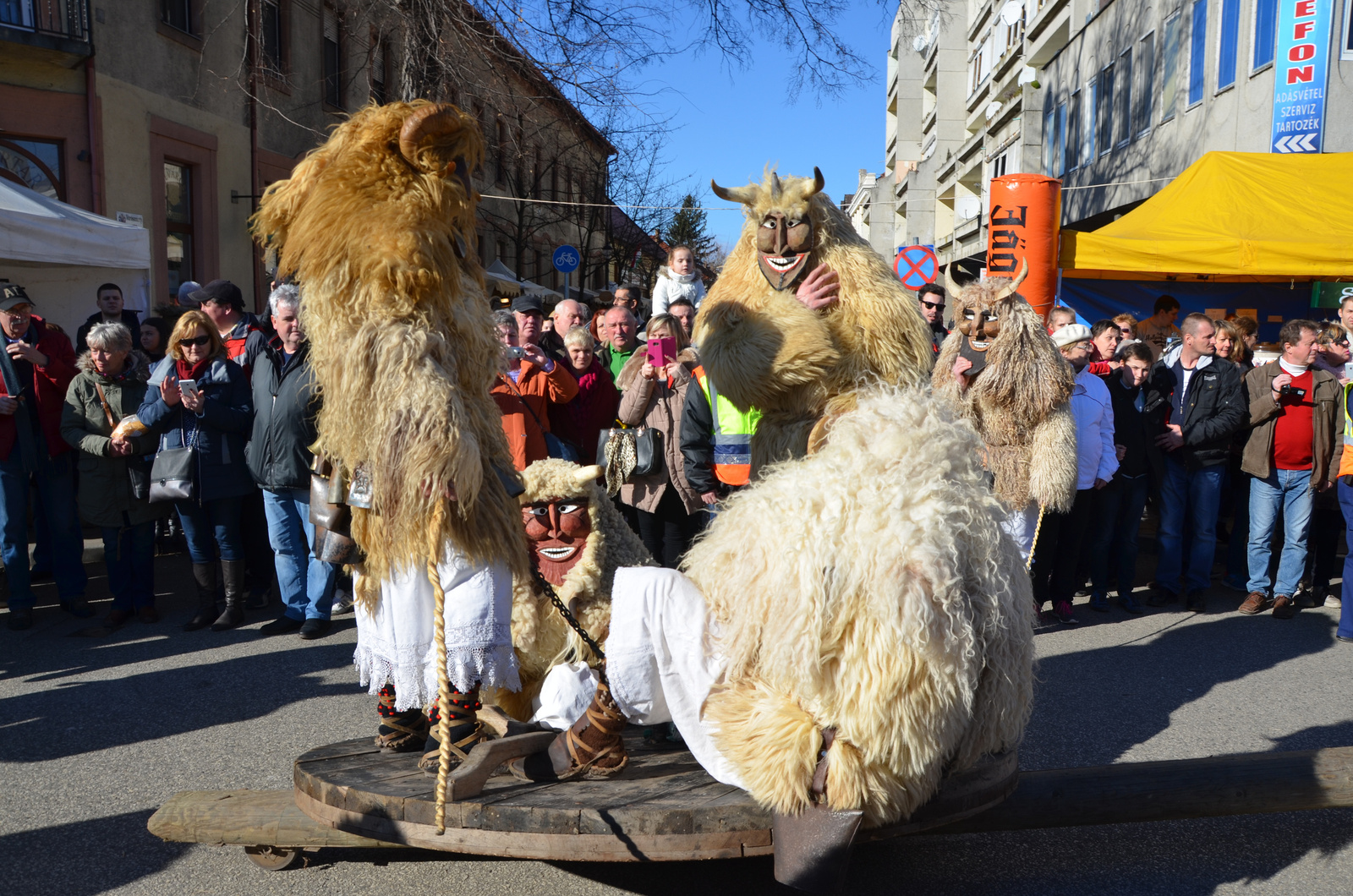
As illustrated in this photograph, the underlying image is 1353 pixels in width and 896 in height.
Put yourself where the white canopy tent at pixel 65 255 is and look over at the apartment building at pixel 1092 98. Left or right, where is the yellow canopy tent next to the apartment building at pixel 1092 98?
right

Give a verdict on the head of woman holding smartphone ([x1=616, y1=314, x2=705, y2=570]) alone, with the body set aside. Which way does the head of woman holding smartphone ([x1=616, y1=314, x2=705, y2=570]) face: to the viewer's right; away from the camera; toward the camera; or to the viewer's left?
toward the camera

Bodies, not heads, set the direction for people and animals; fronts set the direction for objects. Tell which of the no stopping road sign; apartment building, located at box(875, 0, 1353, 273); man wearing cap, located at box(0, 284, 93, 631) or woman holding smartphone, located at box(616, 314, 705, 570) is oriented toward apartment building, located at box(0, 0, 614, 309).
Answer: apartment building, located at box(875, 0, 1353, 273)

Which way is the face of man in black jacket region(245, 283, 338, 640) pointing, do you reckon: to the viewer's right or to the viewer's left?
to the viewer's right

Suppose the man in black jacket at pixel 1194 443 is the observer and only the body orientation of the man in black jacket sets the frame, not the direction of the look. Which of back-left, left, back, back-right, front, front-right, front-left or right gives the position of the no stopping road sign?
right

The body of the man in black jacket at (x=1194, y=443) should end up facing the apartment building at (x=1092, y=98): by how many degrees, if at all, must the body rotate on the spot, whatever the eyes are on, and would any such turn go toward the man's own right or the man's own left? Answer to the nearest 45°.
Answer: approximately 135° to the man's own right

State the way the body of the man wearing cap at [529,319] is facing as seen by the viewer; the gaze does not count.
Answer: toward the camera

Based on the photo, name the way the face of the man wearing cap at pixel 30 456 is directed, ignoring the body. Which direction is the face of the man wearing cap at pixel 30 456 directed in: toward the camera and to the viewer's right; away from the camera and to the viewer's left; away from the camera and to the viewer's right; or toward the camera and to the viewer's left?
toward the camera and to the viewer's right

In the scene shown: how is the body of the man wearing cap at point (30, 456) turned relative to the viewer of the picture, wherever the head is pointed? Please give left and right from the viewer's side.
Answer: facing the viewer

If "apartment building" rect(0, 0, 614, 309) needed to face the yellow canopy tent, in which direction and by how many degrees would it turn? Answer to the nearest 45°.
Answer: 0° — it already faces it

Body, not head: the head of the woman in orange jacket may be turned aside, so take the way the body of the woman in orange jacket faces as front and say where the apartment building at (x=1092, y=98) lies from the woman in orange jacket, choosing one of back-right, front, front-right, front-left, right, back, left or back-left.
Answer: back-left

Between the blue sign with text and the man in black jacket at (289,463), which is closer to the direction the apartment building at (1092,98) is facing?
the man in black jacket

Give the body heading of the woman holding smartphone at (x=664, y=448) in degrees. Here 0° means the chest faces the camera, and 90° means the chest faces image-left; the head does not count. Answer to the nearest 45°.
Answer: approximately 0°

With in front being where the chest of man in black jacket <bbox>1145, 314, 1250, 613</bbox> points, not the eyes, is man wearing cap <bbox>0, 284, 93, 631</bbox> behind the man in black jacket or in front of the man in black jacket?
in front

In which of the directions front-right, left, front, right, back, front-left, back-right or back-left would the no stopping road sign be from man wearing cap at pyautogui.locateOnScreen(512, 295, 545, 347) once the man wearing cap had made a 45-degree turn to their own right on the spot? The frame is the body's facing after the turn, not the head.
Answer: back
